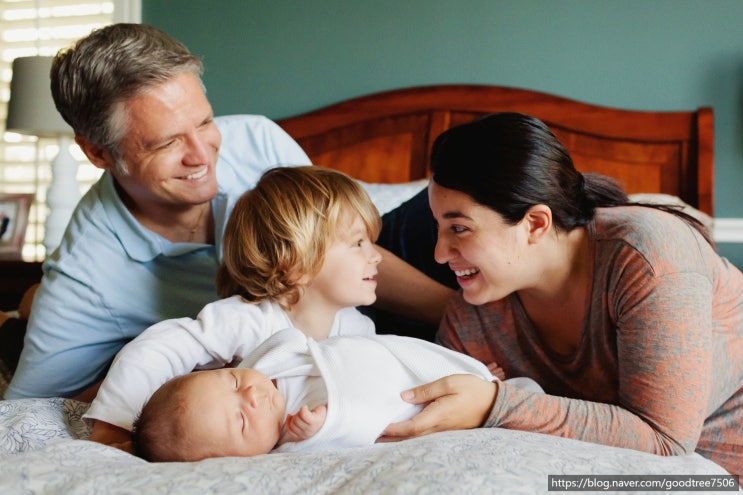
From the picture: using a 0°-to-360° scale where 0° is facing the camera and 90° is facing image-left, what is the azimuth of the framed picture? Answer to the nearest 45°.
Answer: approximately 0°

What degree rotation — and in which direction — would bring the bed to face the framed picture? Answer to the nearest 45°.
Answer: approximately 135° to its right

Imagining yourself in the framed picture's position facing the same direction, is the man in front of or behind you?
in front

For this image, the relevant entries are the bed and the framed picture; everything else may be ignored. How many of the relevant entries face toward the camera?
2
